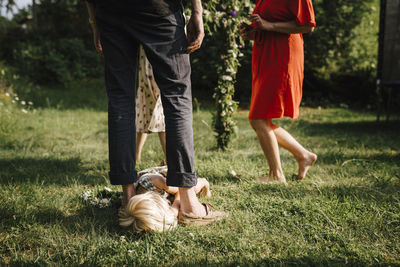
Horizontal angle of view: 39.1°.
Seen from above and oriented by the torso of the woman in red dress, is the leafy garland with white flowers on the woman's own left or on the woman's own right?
on the woman's own right

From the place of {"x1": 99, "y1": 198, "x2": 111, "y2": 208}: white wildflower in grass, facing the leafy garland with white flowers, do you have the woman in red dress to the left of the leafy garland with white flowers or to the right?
right

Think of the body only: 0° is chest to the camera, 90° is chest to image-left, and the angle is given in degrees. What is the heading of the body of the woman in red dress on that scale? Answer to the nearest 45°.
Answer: approximately 90°

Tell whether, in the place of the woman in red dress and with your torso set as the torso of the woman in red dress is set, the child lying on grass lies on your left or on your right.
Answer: on your left
